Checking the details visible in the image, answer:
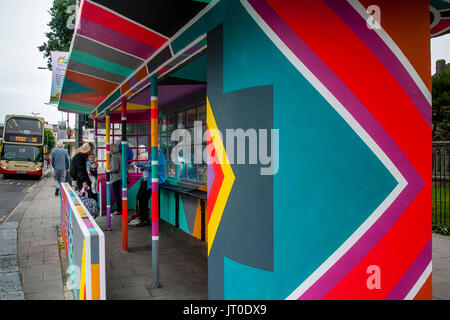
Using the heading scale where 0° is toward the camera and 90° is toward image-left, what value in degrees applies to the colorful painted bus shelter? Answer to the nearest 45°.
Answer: approximately 90°

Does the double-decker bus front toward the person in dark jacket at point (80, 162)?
yes

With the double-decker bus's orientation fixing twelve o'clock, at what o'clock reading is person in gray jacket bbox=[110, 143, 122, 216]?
The person in gray jacket is roughly at 12 o'clock from the double-decker bus.
